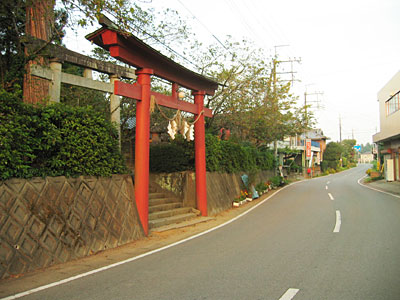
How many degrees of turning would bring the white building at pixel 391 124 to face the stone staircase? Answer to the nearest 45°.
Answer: approximately 90° to its left

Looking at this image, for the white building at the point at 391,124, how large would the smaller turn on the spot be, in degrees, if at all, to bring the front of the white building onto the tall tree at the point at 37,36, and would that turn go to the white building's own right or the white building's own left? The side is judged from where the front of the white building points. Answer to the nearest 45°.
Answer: approximately 90° to the white building's own left

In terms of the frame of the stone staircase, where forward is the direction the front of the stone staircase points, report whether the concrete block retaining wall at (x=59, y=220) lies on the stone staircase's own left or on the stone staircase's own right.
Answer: on the stone staircase's own right

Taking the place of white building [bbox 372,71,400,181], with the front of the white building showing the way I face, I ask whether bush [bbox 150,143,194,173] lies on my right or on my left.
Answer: on my left

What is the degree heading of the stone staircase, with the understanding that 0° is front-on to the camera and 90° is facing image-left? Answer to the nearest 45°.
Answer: approximately 315°

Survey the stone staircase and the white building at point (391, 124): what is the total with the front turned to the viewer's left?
1

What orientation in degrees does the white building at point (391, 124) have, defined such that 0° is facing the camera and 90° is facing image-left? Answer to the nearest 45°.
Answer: approximately 90°

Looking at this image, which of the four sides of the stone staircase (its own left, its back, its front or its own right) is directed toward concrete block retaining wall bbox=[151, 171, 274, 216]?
left

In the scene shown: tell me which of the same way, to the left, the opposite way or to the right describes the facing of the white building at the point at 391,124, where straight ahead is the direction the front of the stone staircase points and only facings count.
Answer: the opposite way
